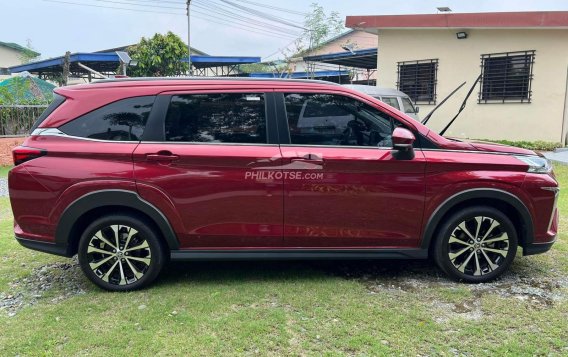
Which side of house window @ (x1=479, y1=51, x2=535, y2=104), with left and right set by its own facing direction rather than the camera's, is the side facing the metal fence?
right

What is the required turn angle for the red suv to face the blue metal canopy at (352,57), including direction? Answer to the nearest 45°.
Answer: approximately 90° to its left

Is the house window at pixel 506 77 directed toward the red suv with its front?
yes

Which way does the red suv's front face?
to the viewer's right

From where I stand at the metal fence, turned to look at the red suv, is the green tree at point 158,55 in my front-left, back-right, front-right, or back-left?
back-left

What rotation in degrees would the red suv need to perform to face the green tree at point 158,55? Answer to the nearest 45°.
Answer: approximately 90° to its left

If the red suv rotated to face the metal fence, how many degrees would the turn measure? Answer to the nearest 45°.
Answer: approximately 135° to its left

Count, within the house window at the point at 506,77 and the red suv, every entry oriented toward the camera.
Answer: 1

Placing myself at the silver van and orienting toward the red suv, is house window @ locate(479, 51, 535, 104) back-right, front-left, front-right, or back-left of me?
back-left

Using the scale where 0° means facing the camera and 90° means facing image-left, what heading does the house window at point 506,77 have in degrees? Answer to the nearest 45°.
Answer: approximately 0°
